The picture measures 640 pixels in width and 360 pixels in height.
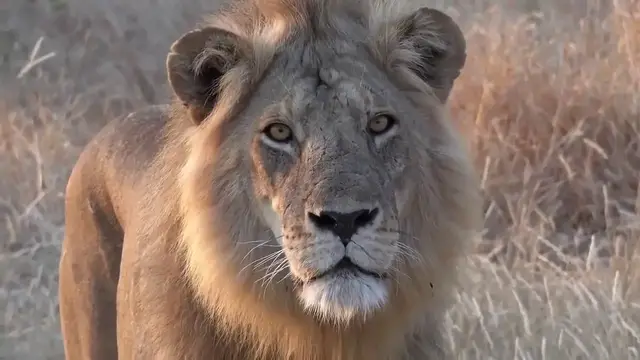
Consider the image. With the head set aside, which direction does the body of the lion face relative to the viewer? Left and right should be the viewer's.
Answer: facing the viewer and to the right of the viewer
